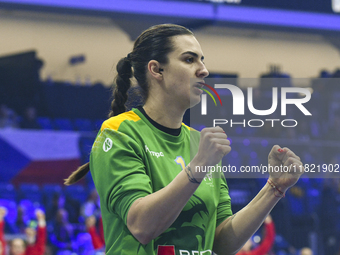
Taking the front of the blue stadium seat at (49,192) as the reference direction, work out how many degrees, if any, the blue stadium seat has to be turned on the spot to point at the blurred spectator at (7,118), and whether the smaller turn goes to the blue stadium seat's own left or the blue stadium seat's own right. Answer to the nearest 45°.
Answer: approximately 135° to the blue stadium seat's own right

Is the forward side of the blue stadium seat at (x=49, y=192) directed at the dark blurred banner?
no

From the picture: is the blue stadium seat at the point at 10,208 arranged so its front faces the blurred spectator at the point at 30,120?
no

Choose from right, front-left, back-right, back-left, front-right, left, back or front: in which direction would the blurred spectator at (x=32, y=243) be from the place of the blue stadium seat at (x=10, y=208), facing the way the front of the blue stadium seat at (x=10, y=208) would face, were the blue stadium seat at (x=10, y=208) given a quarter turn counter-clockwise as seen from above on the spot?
right

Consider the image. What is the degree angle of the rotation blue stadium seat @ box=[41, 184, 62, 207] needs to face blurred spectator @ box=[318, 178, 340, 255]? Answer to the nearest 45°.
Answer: approximately 90° to its left

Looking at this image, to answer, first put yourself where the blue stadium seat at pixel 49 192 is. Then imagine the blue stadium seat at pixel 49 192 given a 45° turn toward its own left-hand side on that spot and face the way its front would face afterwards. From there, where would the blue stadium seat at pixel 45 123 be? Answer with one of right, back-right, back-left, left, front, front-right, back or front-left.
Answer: back-left

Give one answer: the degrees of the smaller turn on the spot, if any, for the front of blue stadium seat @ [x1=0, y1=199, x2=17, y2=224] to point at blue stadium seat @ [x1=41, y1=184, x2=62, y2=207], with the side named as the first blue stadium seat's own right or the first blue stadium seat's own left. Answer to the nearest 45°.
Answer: approximately 135° to the first blue stadium seat's own left

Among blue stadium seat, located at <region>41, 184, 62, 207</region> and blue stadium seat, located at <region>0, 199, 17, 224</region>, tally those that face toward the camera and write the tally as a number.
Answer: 2

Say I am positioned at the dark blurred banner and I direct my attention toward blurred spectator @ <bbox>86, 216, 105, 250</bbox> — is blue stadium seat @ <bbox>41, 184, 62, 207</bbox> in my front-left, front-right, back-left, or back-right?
front-right

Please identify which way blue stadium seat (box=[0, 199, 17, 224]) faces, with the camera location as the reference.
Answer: facing the viewer

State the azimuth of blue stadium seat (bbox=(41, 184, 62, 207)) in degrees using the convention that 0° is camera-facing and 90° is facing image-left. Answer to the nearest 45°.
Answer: approximately 0°

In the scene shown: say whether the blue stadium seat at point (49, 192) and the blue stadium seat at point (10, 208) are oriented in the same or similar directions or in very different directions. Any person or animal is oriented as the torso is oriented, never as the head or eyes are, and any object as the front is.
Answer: same or similar directions

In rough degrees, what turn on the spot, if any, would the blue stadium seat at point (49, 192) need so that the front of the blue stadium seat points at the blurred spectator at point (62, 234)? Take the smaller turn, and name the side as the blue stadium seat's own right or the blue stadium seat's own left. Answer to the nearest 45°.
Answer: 0° — it already faces them
